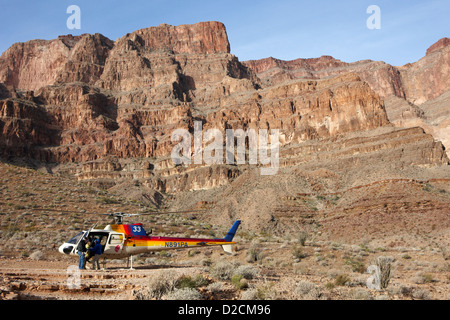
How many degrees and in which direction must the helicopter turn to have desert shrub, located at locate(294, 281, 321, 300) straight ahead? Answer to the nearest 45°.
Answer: approximately 135° to its left

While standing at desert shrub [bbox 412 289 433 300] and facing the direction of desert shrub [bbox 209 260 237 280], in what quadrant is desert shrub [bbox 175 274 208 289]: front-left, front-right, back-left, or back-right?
front-left

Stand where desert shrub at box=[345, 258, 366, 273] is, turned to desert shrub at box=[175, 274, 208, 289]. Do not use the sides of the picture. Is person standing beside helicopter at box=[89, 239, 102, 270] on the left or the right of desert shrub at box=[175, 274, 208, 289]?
right

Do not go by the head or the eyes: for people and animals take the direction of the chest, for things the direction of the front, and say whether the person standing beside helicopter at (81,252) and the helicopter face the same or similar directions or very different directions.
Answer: very different directions

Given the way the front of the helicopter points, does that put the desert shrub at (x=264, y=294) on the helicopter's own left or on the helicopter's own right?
on the helicopter's own left

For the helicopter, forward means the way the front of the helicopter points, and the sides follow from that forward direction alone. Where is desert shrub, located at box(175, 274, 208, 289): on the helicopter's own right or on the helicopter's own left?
on the helicopter's own left

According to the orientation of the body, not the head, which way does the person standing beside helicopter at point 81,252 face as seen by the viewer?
to the viewer's right

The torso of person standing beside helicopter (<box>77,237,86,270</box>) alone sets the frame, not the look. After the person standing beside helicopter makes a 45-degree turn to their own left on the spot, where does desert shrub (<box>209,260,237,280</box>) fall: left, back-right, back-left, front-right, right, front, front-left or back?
right

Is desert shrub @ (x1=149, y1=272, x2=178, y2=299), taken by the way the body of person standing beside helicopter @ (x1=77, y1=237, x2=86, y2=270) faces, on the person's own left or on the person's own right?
on the person's own right

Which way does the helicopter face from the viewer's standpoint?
to the viewer's left
